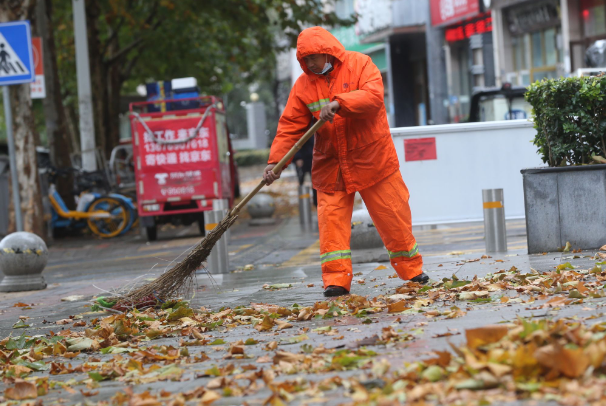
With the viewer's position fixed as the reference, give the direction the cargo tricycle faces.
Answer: facing away from the viewer

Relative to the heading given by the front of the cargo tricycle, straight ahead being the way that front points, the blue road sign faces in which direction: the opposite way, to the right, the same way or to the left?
the opposite way

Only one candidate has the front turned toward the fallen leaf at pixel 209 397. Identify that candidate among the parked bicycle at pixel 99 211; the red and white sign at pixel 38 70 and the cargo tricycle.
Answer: the red and white sign

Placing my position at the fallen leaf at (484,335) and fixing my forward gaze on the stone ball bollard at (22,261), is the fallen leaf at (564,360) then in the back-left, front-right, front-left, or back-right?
back-left

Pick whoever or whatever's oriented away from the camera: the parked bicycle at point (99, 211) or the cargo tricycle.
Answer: the cargo tricycle

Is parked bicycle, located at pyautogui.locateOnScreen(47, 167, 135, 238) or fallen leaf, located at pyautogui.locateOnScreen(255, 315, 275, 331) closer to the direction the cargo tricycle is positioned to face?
the parked bicycle

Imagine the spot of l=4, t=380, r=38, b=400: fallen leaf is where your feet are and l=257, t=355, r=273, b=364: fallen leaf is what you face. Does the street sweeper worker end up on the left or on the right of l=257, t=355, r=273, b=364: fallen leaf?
left

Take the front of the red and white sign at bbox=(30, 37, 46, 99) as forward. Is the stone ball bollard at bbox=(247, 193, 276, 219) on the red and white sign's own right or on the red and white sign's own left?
on the red and white sign's own left

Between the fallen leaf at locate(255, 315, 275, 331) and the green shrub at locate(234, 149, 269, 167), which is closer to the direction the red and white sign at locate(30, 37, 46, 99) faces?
the fallen leaf
